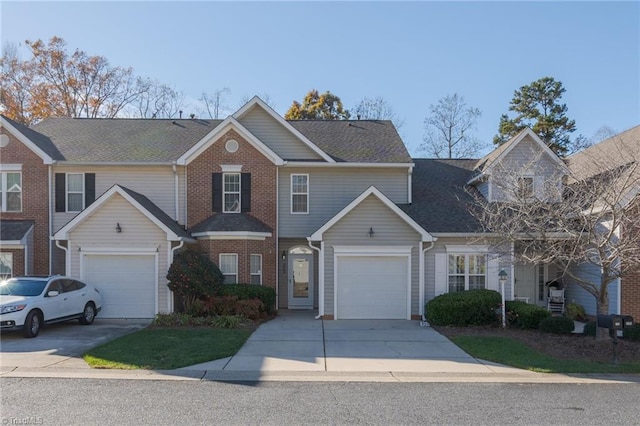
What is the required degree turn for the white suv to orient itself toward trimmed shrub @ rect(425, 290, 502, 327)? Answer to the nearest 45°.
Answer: approximately 135° to its left

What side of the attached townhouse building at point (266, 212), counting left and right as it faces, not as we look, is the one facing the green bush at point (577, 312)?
left

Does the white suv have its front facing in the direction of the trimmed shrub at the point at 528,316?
no

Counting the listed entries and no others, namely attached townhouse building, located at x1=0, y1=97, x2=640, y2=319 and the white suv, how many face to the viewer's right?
0

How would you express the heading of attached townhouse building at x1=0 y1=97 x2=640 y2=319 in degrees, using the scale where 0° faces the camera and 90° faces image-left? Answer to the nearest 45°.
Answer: approximately 0°

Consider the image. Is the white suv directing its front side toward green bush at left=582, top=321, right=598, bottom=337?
no

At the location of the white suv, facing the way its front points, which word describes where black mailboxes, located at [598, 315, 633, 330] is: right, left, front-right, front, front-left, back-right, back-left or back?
left

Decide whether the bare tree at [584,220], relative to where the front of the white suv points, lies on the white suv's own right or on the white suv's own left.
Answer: on the white suv's own left
